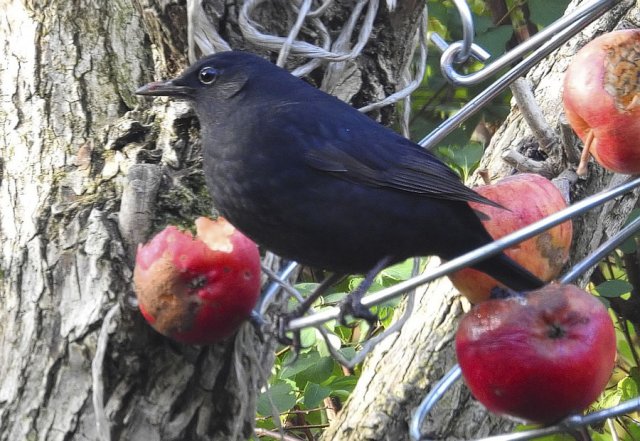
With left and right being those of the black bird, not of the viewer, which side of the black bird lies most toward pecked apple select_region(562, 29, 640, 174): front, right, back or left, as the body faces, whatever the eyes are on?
back

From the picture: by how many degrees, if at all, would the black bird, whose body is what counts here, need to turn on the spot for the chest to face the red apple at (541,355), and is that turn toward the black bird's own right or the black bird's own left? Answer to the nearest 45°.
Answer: approximately 135° to the black bird's own left

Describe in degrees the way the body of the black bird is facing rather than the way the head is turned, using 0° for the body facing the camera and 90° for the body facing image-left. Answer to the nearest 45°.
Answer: approximately 90°
